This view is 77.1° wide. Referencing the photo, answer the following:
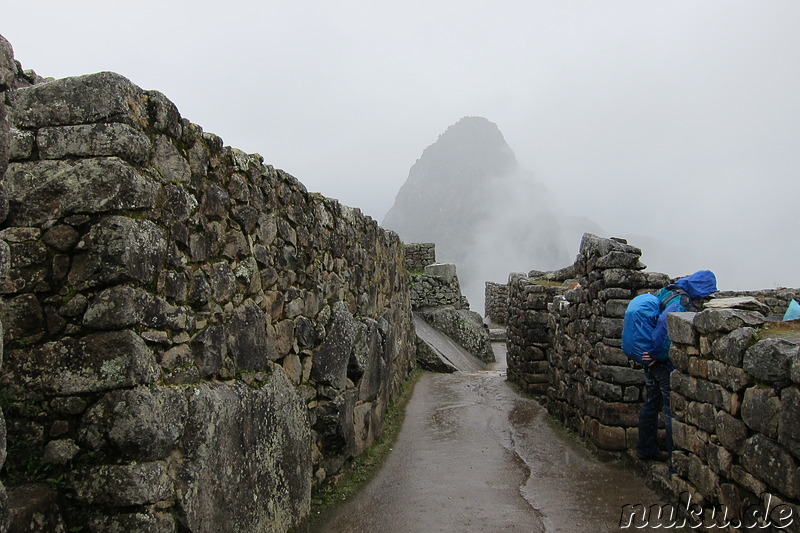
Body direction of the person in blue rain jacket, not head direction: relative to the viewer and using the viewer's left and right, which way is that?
facing to the right of the viewer

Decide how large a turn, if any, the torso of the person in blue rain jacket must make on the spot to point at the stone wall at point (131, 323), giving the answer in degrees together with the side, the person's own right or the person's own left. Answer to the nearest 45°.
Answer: approximately 135° to the person's own right

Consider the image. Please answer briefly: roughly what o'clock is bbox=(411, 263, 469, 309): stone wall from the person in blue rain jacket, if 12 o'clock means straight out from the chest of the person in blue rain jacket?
The stone wall is roughly at 8 o'clock from the person in blue rain jacket.

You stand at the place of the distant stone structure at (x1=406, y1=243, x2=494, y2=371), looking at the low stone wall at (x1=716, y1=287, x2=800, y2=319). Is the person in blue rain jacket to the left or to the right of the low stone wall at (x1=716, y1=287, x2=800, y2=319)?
right

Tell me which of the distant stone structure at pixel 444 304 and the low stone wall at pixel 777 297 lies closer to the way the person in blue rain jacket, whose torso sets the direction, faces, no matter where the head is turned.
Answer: the low stone wall

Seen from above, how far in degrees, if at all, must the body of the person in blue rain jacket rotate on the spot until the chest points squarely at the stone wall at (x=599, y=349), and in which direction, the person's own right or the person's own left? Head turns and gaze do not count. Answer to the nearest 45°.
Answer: approximately 135° to the person's own left

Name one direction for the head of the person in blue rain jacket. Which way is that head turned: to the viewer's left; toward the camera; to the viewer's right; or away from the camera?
to the viewer's right

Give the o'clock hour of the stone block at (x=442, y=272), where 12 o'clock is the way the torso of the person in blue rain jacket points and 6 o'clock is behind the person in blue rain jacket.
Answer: The stone block is roughly at 8 o'clock from the person in blue rain jacket.

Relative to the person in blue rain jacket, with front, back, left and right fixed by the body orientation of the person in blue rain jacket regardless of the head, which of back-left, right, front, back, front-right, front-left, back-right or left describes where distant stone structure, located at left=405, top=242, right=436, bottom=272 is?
back-left
